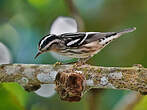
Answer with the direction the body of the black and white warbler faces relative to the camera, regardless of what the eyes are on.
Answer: to the viewer's left
